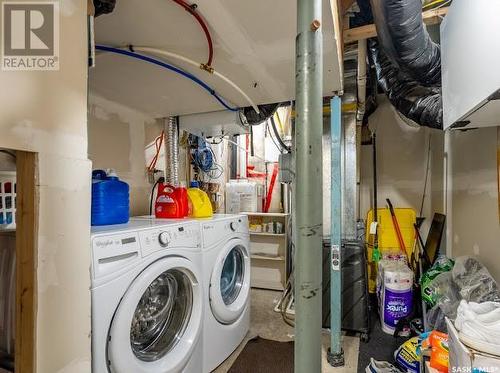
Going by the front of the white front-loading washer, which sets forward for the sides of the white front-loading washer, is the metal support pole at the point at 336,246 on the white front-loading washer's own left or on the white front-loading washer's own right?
on the white front-loading washer's own left

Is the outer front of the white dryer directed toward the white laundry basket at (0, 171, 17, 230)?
no

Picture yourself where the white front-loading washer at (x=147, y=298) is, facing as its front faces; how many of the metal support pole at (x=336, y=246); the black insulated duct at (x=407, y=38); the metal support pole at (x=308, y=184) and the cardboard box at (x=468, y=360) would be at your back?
0

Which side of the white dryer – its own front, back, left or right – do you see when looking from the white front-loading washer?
right

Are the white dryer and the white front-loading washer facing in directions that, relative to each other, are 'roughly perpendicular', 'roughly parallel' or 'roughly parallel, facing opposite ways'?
roughly parallel

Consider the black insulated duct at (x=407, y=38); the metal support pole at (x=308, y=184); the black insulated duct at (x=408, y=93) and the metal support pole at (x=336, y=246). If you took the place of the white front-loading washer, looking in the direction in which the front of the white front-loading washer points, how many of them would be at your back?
0

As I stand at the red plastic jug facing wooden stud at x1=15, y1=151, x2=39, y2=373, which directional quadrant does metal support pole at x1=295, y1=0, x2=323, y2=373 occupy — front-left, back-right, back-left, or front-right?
front-left

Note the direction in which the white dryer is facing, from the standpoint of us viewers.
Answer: facing the viewer and to the right of the viewer

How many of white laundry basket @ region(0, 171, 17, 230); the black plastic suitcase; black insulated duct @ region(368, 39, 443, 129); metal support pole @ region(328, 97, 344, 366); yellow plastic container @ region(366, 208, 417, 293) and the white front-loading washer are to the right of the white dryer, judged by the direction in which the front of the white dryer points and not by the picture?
2

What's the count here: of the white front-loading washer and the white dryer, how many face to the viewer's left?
0
